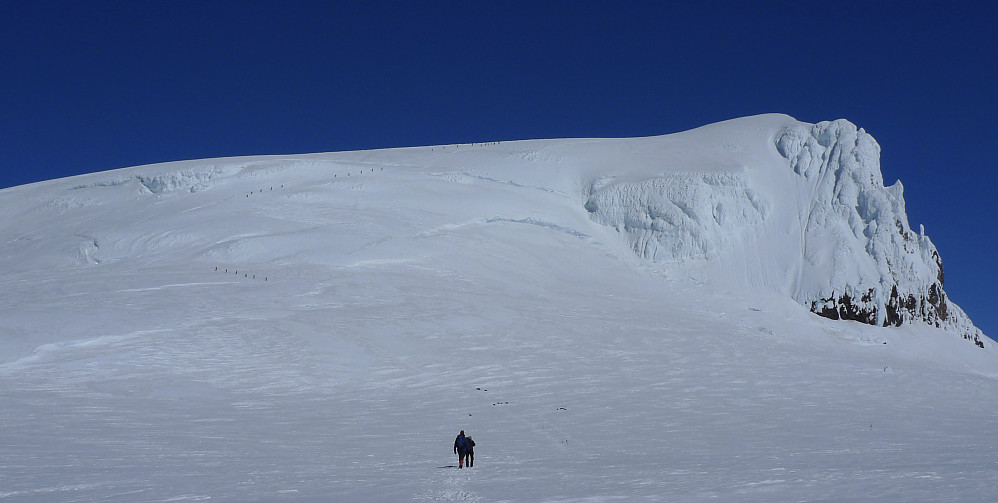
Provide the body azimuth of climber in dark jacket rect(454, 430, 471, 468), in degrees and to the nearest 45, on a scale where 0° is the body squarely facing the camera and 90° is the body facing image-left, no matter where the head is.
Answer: approximately 180°
